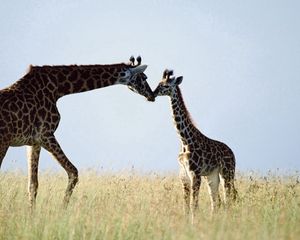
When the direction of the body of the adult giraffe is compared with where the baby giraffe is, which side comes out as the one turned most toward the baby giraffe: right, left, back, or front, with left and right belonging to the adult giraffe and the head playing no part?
front

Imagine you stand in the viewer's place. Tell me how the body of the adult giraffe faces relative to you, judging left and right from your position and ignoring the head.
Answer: facing to the right of the viewer

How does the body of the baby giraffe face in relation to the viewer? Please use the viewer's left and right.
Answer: facing the viewer and to the left of the viewer

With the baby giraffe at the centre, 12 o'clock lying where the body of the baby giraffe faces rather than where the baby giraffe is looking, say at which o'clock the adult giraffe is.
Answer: The adult giraffe is roughly at 1 o'clock from the baby giraffe.

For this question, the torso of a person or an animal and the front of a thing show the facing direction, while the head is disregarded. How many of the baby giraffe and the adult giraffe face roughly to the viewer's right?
1
